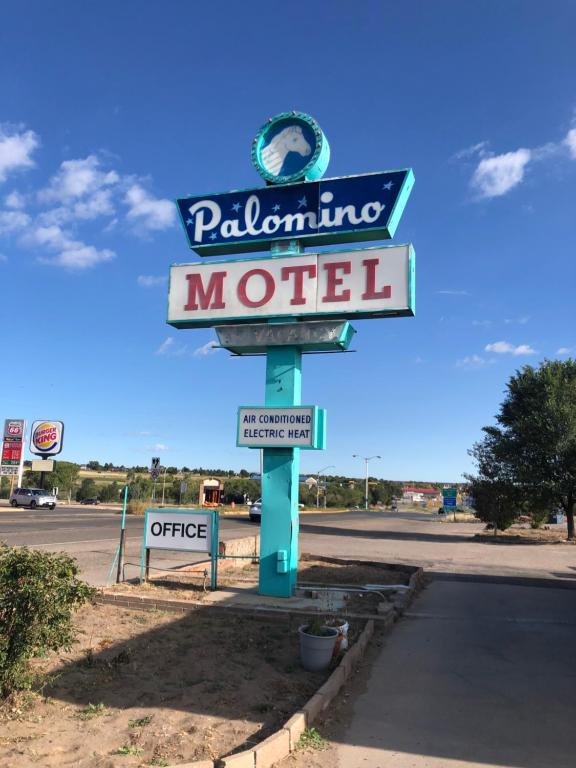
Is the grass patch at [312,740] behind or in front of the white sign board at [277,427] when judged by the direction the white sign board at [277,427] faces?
in front

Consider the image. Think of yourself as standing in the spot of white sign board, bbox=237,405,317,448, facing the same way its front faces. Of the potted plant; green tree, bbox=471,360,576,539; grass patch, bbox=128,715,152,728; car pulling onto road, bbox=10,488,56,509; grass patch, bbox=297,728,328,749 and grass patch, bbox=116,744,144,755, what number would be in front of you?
4

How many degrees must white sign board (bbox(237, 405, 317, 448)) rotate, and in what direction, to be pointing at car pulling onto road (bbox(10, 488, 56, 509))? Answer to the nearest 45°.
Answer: approximately 135° to its right

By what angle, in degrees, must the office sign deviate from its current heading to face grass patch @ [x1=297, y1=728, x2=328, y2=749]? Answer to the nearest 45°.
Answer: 0° — it already faces it

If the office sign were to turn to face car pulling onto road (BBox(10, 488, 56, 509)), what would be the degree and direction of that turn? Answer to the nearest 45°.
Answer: approximately 180°

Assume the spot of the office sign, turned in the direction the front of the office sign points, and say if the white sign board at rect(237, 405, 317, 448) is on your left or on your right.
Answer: on your left

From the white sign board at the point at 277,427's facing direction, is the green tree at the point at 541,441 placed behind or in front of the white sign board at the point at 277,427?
behind

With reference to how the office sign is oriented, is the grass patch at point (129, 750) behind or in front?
in front

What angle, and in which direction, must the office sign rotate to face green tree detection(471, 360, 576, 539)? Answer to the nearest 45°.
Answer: approximately 135° to its left

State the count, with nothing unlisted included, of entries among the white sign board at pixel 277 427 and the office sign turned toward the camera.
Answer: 2

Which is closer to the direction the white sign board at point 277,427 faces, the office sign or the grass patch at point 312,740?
the grass patch

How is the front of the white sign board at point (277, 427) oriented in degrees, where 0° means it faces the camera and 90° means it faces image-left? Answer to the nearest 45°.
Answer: approximately 0°
